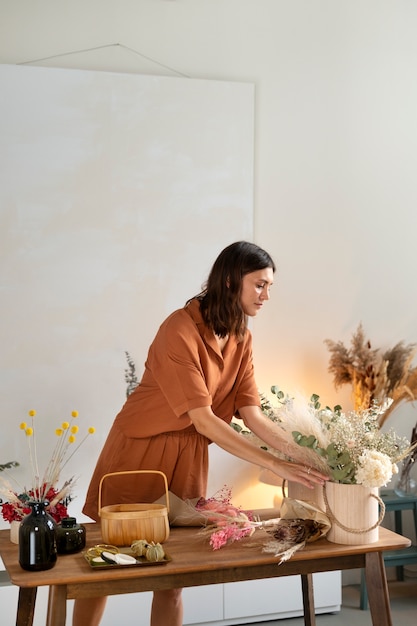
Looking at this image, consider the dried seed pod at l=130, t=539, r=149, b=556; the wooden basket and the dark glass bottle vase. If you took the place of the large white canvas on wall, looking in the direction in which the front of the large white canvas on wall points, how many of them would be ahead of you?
3

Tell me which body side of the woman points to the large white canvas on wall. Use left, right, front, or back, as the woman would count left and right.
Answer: back

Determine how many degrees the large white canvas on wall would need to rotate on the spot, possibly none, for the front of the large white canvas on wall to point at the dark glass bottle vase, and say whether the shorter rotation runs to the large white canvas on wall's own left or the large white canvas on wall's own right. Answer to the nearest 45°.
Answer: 0° — it already faces it

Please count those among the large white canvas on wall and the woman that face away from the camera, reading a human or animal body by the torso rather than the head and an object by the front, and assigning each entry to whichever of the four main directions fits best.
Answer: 0

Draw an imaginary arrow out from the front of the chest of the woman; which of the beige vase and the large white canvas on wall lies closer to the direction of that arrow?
the beige vase

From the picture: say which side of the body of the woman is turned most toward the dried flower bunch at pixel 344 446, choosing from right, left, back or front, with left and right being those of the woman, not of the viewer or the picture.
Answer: front

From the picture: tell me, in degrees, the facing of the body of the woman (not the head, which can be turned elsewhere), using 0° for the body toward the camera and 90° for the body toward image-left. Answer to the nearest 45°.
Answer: approximately 315°

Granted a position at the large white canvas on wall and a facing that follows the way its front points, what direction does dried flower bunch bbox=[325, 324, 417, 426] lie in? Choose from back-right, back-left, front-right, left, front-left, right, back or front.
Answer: left

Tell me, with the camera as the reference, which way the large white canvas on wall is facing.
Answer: facing the viewer

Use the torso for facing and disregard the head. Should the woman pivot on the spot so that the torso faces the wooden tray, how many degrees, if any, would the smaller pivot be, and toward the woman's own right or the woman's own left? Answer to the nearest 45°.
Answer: approximately 45° to the woman's own right

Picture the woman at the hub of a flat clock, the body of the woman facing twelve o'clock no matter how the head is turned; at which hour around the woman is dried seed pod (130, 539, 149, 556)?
The dried seed pod is roughly at 2 o'clock from the woman.

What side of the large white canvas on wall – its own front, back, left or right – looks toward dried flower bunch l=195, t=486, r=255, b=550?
front

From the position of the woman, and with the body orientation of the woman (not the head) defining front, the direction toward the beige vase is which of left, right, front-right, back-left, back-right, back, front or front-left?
front

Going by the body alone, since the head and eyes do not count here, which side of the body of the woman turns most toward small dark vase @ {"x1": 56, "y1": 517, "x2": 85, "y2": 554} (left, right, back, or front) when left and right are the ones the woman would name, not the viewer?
right
